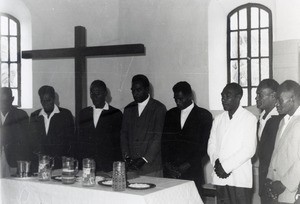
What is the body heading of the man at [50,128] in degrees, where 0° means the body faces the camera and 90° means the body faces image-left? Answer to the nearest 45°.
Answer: approximately 0°

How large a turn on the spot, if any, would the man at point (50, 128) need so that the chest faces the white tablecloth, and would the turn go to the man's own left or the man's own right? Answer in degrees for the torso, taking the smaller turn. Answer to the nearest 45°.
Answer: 0° — they already face it

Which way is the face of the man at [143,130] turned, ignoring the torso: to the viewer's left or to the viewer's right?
to the viewer's left

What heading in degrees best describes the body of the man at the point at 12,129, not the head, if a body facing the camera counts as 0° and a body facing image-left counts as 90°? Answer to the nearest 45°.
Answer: approximately 45°

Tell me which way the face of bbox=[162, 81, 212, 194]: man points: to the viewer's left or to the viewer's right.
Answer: to the viewer's left

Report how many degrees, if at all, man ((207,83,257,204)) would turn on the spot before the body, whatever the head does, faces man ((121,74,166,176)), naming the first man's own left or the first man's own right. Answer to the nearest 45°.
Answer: approximately 90° to the first man's own right

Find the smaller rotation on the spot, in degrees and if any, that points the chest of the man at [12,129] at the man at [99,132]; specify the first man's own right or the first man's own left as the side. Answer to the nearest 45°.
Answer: approximately 90° to the first man's own left

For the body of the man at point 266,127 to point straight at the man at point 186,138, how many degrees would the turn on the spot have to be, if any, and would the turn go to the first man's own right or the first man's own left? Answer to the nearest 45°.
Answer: approximately 45° to the first man's own right

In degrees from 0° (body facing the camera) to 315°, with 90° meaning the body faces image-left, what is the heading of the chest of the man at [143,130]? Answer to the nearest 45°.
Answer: approximately 45°
